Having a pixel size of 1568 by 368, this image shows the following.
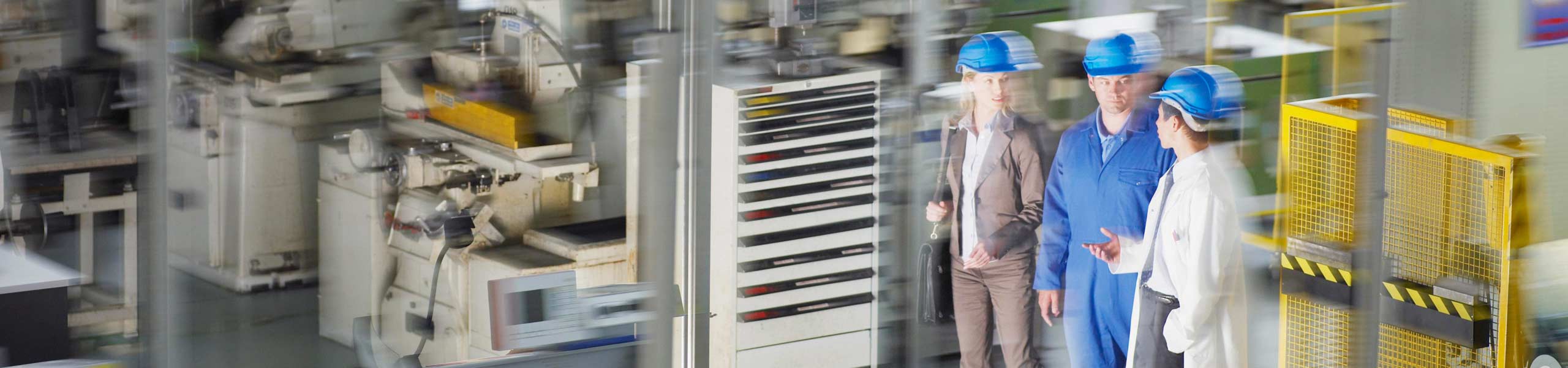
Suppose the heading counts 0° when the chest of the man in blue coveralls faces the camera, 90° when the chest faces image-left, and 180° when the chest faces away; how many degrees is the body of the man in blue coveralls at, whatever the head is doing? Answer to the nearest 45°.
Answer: approximately 0°

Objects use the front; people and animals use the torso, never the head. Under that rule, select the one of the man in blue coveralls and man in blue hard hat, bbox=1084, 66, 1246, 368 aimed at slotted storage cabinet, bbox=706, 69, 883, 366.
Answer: the man in blue hard hat

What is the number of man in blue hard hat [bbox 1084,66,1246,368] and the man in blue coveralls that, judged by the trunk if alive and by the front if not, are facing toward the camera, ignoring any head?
1

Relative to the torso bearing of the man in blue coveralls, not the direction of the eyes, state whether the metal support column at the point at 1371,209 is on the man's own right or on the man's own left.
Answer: on the man's own left

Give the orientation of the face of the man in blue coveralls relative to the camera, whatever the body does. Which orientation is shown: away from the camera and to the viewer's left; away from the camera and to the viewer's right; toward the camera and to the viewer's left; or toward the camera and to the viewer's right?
toward the camera and to the viewer's right

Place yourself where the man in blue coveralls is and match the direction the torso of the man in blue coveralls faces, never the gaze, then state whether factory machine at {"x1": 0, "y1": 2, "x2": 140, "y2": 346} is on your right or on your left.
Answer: on your right

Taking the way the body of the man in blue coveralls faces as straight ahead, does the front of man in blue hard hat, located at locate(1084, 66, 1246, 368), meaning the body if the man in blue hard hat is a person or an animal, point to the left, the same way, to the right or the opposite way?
to the right

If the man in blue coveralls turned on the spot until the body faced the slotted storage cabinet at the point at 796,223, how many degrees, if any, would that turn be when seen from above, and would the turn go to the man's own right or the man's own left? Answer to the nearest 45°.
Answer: approximately 90° to the man's own right

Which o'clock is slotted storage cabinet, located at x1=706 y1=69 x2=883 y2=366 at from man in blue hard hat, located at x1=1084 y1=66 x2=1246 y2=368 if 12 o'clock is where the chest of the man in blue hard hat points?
The slotted storage cabinet is roughly at 12 o'clock from the man in blue hard hat.

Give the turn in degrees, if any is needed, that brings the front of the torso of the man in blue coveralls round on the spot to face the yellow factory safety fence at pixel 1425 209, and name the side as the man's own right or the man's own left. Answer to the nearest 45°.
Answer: approximately 135° to the man's own left

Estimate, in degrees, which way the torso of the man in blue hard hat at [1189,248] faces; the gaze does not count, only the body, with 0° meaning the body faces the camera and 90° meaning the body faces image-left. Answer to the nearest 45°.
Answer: approximately 90°
